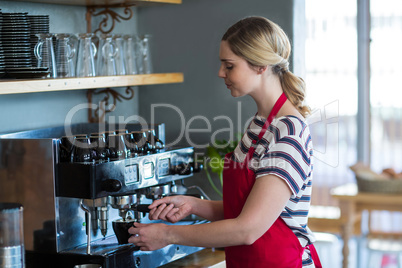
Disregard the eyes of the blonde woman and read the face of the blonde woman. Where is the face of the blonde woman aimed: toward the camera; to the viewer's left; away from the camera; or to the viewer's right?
to the viewer's left

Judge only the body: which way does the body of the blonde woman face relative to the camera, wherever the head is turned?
to the viewer's left

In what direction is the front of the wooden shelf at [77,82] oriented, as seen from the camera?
facing the viewer and to the right of the viewer

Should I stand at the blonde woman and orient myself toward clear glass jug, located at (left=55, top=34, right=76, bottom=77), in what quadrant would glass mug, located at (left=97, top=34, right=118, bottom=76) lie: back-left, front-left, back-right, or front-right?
front-right
